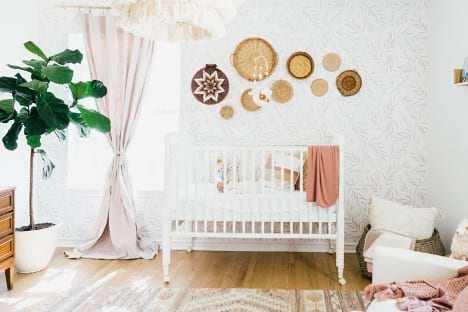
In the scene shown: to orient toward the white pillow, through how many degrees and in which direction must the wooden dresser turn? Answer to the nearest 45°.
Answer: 0° — it already faces it

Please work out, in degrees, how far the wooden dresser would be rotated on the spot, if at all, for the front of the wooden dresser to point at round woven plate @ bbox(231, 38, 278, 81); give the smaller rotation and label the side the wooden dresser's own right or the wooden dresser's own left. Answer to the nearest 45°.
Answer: approximately 45° to the wooden dresser's own left

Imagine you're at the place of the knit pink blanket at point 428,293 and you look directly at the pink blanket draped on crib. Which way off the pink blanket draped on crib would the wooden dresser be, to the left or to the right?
left

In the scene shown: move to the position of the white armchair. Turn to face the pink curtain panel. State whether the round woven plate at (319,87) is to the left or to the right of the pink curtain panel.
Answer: right

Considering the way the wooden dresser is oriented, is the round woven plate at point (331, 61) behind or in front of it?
in front

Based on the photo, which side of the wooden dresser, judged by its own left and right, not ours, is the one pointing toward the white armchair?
front

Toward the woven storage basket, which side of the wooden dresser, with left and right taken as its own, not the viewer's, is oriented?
front

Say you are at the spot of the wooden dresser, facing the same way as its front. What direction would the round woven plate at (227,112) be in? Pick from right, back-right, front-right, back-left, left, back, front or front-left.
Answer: front-left

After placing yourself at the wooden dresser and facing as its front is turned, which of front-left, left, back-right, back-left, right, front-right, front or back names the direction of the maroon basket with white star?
front-left

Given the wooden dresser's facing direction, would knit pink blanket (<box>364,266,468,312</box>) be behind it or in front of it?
in front
